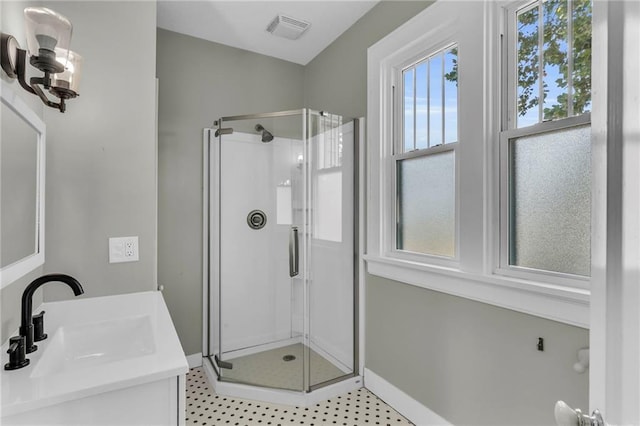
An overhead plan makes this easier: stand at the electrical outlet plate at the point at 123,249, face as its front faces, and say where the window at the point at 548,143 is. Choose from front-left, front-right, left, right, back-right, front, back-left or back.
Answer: front-left

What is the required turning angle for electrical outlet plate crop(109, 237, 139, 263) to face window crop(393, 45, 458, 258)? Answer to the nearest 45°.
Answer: approximately 45° to its left

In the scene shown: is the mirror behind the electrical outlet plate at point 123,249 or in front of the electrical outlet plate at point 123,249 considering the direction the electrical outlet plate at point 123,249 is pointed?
in front
